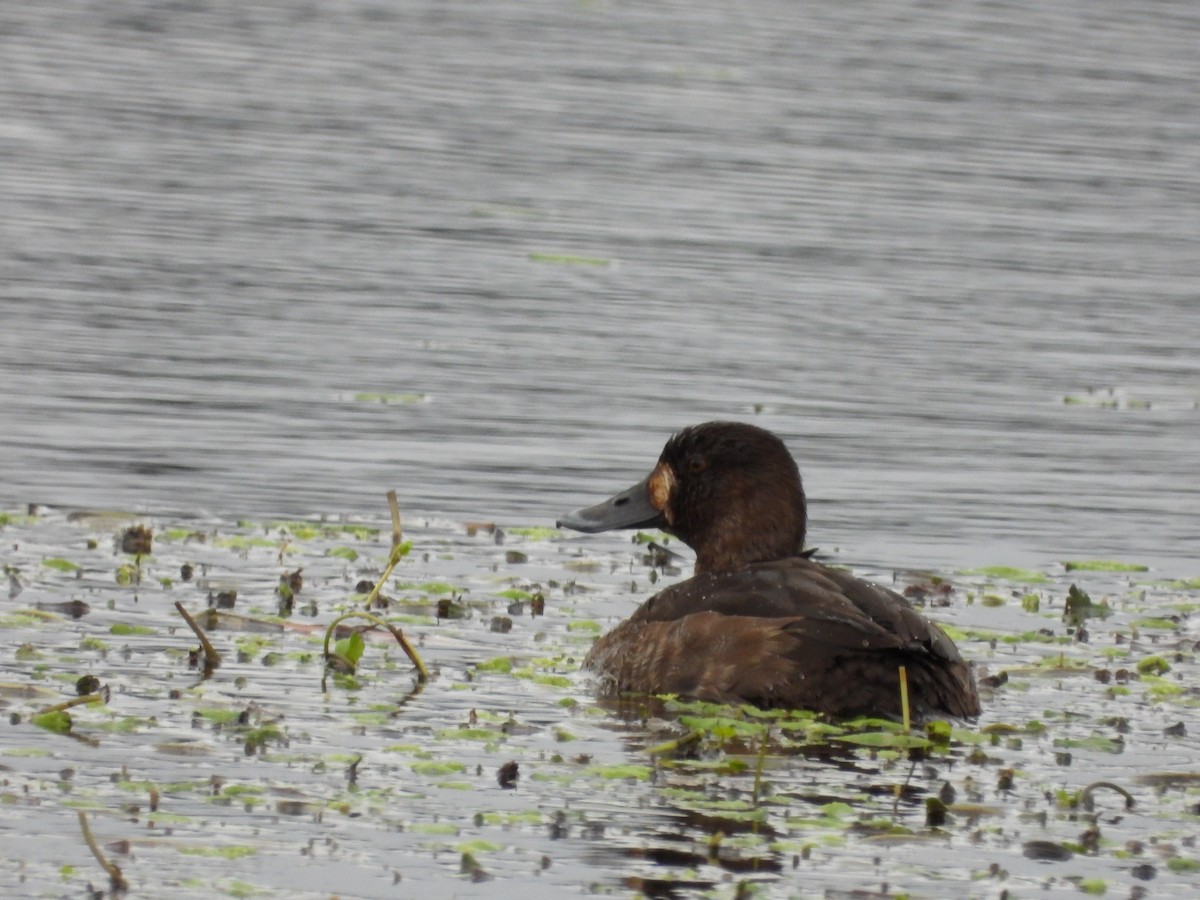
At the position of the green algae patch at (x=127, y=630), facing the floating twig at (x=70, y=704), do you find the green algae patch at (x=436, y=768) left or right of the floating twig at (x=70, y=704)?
left

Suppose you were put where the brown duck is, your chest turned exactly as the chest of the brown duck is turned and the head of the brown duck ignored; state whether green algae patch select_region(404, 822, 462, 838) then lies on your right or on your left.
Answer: on your left

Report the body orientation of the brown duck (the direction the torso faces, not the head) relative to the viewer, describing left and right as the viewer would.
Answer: facing away from the viewer and to the left of the viewer

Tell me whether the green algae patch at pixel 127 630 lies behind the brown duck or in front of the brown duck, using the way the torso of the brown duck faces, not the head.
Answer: in front

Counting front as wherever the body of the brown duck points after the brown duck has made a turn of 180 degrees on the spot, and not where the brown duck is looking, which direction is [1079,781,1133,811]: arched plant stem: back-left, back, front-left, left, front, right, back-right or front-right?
front

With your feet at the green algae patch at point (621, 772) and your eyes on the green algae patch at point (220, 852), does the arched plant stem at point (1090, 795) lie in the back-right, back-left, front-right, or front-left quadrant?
back-left

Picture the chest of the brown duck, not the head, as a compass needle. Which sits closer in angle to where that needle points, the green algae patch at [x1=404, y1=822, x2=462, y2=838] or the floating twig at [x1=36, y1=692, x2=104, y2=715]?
the floating twig

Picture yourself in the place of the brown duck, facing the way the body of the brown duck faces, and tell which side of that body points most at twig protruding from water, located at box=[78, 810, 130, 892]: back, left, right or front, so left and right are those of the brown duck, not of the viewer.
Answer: left

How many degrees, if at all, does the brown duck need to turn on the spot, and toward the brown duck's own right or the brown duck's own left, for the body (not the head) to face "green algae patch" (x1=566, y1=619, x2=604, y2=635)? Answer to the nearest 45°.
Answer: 0° — it already faces it

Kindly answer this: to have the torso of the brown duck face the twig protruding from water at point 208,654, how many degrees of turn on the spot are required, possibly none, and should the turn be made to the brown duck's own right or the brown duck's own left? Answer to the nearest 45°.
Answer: approximately 45° to the brown duck's own left

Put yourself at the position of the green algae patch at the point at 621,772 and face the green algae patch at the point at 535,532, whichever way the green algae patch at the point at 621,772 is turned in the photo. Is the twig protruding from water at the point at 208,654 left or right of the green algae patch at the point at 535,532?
left

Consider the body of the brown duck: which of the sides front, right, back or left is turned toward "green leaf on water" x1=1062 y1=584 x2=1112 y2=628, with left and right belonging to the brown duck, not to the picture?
right

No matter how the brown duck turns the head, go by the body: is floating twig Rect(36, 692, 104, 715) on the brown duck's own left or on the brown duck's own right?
on the brown duck's own left
